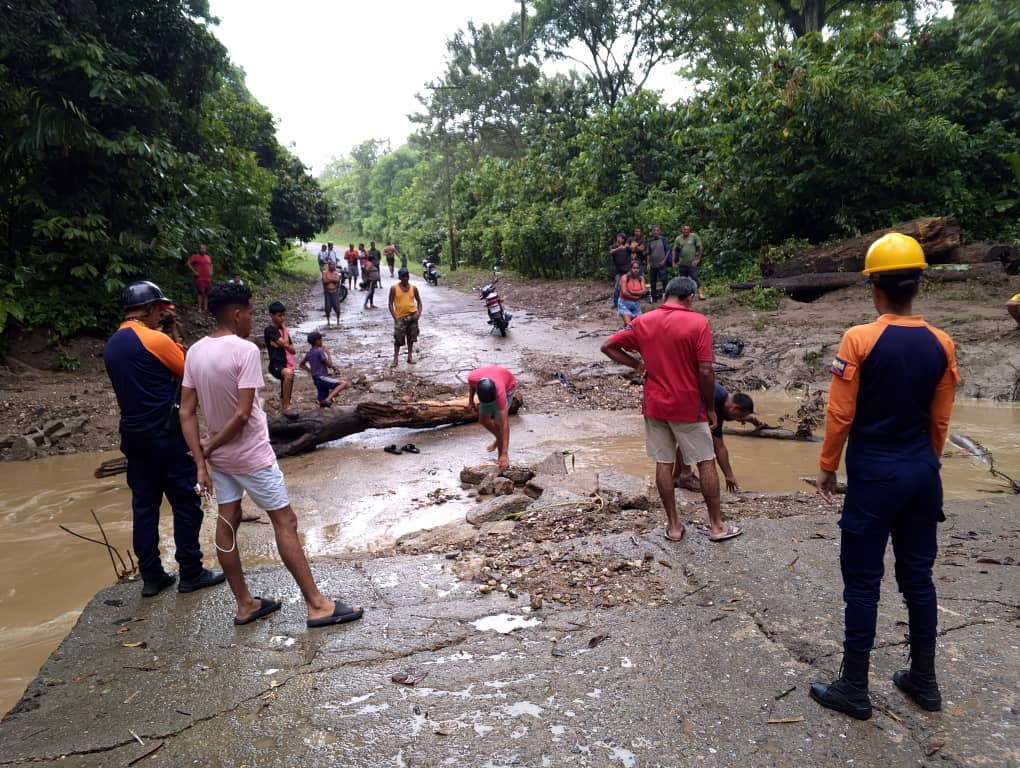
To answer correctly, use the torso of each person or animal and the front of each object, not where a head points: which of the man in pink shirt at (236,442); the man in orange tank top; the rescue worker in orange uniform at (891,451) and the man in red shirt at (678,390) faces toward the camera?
the man in orange tank top

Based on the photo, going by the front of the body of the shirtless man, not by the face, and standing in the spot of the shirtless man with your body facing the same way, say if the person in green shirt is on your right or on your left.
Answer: on your left

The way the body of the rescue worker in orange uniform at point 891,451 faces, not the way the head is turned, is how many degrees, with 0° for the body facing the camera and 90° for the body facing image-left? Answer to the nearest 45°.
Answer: approximately 135°

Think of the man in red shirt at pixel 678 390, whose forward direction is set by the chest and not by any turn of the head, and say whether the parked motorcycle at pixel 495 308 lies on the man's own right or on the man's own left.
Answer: on the man's own left

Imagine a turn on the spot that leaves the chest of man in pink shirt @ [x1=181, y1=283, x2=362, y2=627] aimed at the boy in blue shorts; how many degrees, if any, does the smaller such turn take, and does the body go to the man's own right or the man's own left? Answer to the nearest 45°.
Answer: approximately 45° to the man's own left

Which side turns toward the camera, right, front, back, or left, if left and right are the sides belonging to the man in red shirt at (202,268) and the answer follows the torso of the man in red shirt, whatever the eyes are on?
front

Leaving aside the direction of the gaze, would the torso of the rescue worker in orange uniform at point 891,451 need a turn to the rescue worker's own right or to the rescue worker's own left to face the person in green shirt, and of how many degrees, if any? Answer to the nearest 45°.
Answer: approximately 45° to the rescue worker's own right

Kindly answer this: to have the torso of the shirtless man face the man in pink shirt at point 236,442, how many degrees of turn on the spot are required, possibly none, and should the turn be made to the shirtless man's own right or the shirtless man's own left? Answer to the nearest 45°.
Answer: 0° — they already face them

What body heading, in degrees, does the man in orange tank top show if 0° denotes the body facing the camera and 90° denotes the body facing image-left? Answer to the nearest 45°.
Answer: approximately 0°

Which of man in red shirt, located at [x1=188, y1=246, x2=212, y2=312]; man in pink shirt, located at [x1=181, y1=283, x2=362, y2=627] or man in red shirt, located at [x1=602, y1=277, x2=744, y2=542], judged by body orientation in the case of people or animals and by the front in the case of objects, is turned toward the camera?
man in red shirt, located at [x1=188, y1=246, x2=212, y2=312]

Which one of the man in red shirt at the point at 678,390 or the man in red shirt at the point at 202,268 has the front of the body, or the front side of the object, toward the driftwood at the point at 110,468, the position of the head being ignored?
the man in red shirt at the point at 202,268

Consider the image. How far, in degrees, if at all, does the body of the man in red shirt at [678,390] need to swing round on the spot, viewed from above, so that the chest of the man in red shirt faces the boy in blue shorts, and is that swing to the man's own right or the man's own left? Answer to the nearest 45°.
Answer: approximately 90° to the man's own left

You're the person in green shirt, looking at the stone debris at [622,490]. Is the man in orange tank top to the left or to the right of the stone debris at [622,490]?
right
